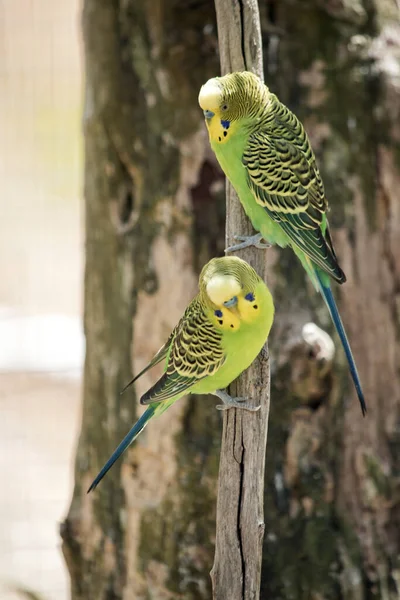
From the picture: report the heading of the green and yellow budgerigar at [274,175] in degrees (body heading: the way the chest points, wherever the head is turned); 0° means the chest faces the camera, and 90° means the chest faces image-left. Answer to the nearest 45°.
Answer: approximately 90°

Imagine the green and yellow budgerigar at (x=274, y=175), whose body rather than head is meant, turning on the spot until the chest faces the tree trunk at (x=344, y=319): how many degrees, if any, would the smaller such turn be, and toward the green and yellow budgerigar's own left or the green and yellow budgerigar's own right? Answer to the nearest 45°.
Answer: approximately 90° to the green and yellow budgerigar's own right

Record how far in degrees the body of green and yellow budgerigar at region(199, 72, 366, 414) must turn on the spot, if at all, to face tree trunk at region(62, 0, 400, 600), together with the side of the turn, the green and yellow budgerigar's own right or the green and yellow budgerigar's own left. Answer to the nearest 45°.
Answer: approximately 90° to the green and yellow budgerigar's own right
